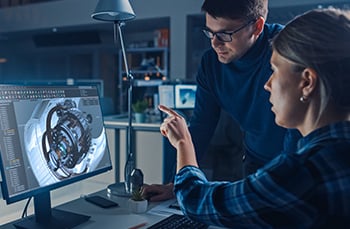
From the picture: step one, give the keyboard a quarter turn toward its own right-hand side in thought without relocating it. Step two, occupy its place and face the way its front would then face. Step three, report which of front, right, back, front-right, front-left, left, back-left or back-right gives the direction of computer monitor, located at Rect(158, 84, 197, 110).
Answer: back-right

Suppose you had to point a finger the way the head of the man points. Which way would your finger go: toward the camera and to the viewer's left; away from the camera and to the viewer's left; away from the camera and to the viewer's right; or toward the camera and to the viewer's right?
toward the camera and to the viewer's left

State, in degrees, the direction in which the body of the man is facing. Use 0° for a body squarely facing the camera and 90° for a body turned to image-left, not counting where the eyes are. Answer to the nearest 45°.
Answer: approximately 45°

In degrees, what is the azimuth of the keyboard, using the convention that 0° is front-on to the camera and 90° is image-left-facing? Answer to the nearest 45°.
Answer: approximately 315°

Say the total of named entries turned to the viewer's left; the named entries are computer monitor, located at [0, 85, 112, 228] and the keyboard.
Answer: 0

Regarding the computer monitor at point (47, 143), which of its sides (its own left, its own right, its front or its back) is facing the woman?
front

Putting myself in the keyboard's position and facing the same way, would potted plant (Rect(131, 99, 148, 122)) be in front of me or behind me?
behind

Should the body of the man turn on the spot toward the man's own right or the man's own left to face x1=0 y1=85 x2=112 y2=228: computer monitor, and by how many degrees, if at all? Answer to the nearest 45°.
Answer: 0° — they already face it

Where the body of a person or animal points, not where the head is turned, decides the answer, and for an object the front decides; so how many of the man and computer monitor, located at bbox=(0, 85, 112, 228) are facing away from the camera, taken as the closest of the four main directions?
0

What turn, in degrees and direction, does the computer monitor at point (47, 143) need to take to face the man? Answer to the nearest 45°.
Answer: approximately 45° to its left

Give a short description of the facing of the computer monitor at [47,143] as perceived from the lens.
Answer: facing the viewer and to the right of the viewer
